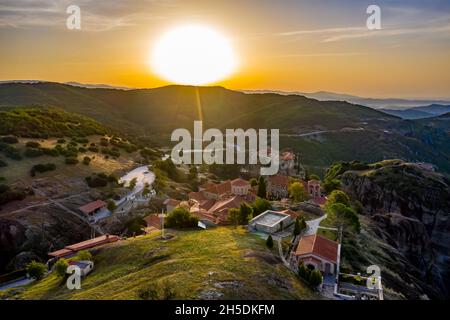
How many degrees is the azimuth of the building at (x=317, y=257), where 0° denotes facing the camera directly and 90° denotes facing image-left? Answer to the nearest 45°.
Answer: approximately 0°

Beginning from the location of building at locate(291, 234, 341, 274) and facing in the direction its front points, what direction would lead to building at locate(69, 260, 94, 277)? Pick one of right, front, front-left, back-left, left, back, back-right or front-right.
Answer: right

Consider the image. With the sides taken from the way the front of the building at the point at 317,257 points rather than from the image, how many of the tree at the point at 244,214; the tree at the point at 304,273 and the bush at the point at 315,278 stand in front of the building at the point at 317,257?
2

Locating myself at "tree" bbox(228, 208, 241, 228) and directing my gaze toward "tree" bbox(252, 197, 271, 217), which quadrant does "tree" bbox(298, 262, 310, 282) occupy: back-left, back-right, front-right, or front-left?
back-right

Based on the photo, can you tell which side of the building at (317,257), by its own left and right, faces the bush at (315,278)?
front

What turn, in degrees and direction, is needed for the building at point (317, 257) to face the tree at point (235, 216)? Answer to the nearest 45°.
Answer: approximately 135° to its right

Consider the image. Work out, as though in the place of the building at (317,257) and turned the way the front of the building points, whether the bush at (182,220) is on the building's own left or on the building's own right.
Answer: on the building's own right

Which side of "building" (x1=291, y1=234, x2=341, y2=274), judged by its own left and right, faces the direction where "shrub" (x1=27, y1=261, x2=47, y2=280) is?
right

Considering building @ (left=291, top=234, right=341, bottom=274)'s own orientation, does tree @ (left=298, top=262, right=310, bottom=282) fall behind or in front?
in front
